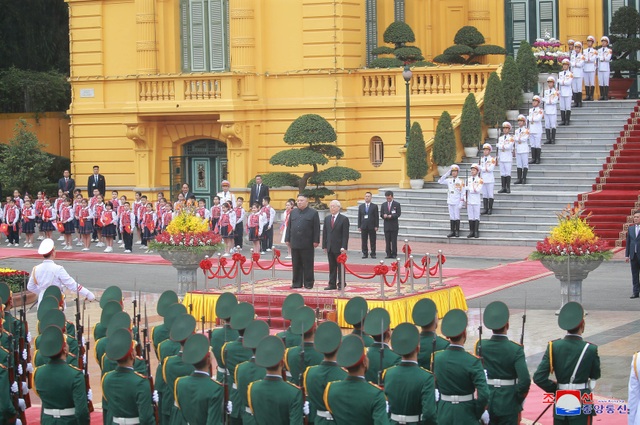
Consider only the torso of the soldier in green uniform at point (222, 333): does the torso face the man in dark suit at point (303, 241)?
yes

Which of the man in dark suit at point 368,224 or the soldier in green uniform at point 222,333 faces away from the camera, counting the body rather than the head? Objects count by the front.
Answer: the soldier in green uniform

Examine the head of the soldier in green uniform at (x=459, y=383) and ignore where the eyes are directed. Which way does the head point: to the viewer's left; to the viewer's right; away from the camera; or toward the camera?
away from the camera

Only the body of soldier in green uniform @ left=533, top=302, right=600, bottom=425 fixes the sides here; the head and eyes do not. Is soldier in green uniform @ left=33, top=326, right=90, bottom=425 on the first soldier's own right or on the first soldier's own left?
on the first soldier's own left

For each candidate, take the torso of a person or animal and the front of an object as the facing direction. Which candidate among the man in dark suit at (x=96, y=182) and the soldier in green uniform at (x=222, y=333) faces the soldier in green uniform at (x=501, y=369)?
the man in dark suit

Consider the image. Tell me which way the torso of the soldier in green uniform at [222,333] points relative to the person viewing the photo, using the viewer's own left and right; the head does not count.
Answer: facing away from the viewer

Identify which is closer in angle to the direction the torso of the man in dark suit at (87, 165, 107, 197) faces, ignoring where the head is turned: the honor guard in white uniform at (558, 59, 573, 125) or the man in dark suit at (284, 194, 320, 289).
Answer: the man in dark suit

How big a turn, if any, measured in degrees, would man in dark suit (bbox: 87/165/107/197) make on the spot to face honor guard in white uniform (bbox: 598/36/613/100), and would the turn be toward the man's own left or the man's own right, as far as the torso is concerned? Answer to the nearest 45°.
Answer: approximately 45° to the man's own left

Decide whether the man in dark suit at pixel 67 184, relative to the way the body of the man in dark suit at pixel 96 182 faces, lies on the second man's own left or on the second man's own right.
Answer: on the second man's own right

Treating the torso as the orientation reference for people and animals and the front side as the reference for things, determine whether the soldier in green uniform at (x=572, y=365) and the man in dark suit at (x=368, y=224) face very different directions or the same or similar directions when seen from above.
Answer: very different directions

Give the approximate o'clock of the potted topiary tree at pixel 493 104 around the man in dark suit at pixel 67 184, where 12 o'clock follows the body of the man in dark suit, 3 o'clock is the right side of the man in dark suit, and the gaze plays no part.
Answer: The potted topiary tree is roughly at 10 o'clock from the man in dark suit.

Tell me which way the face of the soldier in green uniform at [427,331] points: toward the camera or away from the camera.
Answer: away from the camera

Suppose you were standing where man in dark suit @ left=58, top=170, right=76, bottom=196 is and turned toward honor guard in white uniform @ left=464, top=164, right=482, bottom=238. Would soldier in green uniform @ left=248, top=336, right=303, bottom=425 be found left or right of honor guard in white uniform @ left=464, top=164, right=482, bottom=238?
right
